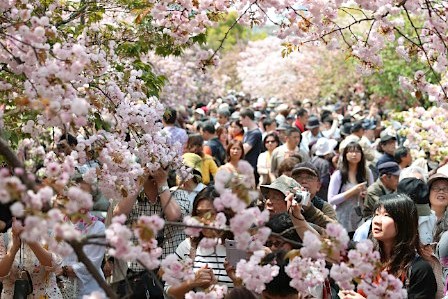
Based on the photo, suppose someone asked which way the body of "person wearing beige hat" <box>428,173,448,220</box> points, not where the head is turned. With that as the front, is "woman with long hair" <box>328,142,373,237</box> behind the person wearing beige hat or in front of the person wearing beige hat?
behind

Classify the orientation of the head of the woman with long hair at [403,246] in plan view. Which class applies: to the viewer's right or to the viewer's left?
to the viewer's left

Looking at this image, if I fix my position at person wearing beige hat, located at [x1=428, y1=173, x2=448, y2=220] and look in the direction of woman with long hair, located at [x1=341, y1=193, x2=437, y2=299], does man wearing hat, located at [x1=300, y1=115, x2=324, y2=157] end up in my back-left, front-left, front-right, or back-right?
back-right
